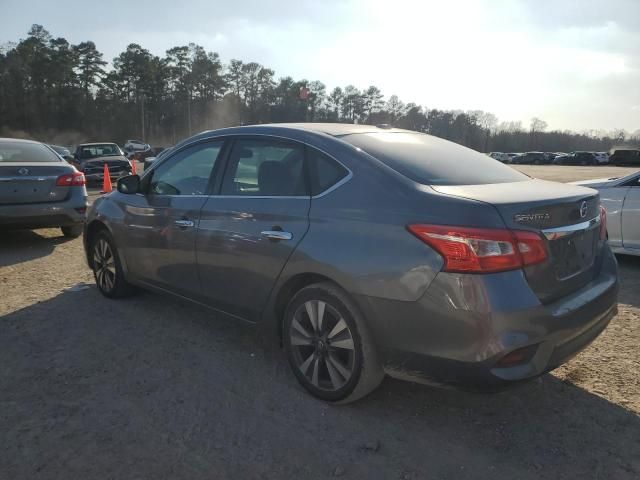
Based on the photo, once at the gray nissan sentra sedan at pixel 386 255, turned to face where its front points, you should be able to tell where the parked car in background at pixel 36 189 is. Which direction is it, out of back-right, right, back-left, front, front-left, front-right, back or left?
front

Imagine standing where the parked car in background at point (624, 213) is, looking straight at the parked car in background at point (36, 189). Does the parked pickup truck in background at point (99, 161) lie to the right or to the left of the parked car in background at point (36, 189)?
right

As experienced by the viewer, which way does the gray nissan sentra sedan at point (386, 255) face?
facing away from the viewer and to the left of the viewer

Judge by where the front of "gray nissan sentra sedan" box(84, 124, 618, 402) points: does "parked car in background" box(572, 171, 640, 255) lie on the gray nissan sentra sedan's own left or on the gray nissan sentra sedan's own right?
on the gray nissan sentra sedan's own right

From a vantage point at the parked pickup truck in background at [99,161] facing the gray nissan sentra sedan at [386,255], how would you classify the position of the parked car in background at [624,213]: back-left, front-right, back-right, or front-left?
front-left

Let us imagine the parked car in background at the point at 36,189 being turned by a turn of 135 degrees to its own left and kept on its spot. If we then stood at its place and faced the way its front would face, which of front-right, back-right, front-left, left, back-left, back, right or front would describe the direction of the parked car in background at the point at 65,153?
back-right

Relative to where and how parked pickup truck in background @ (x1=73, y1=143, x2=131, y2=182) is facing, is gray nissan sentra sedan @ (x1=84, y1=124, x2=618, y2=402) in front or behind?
in front

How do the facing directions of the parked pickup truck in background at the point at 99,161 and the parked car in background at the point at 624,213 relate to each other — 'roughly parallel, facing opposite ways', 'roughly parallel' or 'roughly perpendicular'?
roughly parallel, facing opposite ways

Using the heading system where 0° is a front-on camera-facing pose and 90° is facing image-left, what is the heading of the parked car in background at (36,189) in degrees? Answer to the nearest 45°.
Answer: approximately 180°

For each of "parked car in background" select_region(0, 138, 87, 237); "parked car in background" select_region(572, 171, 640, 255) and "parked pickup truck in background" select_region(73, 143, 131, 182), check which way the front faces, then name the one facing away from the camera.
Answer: "parked car in background" select_region(0, 138, 87, 237)

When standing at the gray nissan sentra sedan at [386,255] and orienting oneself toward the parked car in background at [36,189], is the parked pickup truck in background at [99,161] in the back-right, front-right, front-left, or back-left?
front-right

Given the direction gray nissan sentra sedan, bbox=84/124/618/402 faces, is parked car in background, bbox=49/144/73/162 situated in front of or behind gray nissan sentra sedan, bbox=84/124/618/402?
in front
